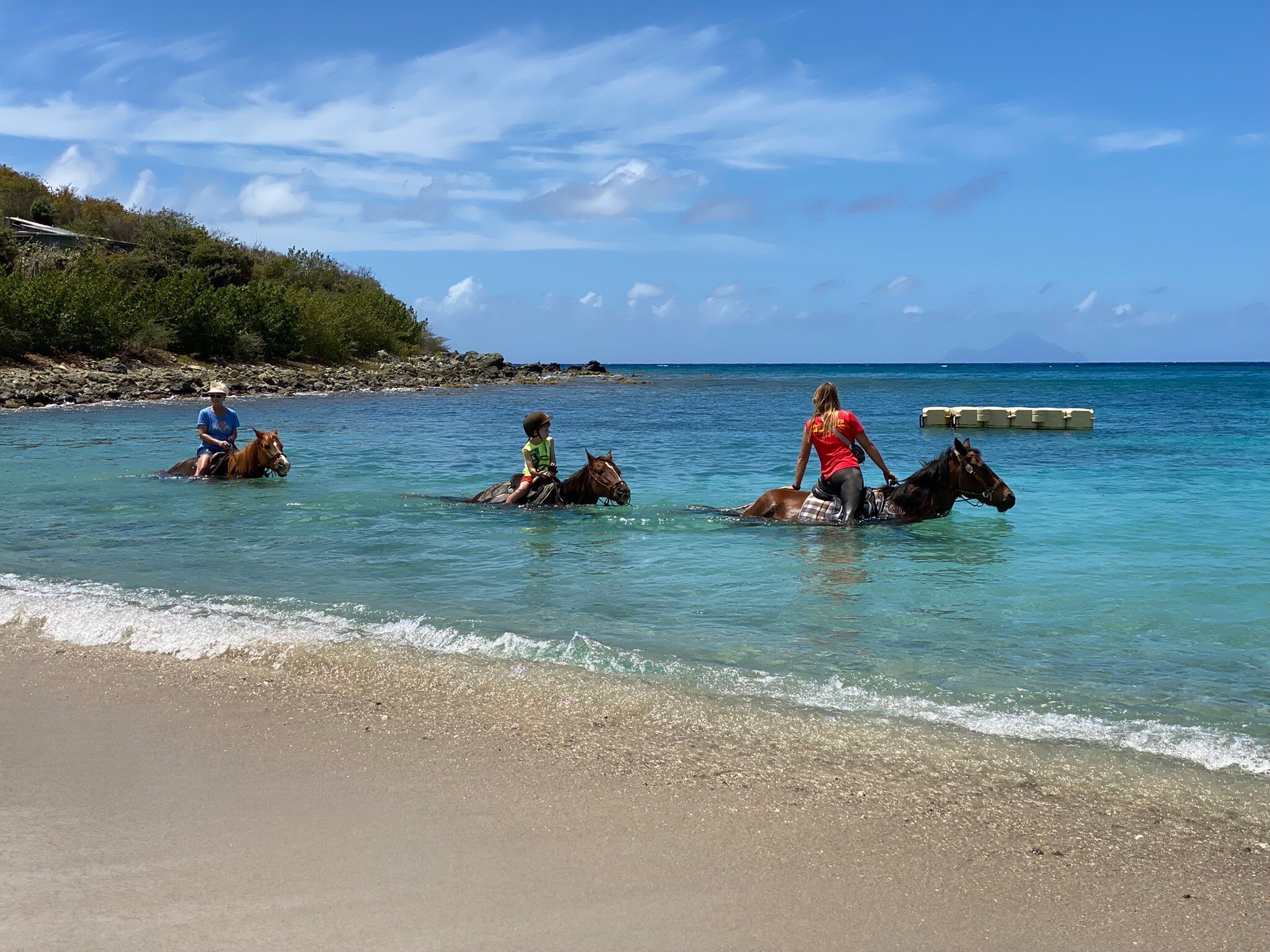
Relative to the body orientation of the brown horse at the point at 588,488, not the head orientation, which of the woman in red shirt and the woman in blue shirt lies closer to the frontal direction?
the woman in red shirt

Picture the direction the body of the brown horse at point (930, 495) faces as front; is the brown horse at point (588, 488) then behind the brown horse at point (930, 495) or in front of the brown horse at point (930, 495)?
behind

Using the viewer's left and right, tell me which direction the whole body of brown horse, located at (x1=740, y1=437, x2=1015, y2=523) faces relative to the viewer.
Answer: facing to the right of the viewer

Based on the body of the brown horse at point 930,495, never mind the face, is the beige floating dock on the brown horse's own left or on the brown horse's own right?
on the brown horse's own left

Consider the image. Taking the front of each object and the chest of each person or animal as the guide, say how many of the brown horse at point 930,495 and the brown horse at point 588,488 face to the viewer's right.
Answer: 2

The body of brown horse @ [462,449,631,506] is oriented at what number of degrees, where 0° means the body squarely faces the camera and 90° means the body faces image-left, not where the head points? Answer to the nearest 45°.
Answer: approximately 270°
